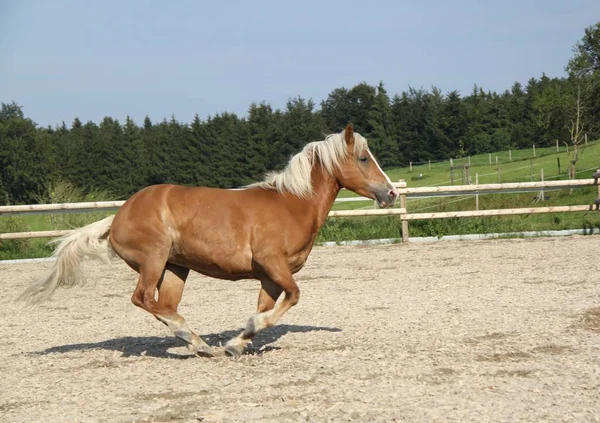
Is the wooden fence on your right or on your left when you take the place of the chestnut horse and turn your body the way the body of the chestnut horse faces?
on your left

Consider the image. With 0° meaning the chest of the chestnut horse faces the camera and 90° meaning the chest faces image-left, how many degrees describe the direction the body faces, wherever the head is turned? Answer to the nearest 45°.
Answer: approximately 270°

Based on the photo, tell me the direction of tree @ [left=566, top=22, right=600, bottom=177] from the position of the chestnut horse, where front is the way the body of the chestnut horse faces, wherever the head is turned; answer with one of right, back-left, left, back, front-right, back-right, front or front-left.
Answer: front-left
